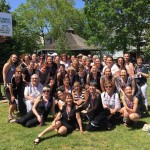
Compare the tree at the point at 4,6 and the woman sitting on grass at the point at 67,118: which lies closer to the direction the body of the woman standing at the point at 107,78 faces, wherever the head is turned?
the woman sitting on grass

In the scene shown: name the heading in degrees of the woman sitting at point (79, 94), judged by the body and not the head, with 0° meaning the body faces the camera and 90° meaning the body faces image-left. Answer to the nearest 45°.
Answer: approximately 0°

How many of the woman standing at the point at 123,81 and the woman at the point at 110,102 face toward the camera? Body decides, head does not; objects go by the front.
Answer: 2

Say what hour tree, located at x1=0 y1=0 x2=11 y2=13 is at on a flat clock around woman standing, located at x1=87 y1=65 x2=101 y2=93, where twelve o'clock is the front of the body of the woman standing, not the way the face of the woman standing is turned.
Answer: The tree is roughly at 5 o'clock from the woman standing.

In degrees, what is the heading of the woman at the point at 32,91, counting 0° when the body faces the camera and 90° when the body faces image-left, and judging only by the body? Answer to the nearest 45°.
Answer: approximately 0°

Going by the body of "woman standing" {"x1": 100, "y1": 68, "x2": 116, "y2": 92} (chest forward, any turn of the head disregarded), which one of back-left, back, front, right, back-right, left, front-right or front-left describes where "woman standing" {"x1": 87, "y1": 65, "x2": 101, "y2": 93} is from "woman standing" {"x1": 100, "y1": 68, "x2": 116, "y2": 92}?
back-right

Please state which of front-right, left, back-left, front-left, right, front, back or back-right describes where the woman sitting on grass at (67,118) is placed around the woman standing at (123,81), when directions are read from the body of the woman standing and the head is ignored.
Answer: front-right

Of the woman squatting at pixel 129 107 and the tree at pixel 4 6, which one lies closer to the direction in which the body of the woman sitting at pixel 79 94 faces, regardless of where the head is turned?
the woman squatting

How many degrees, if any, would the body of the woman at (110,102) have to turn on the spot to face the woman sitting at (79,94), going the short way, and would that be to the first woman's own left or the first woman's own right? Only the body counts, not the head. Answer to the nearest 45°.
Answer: approximately 90° to the first woman's own right
